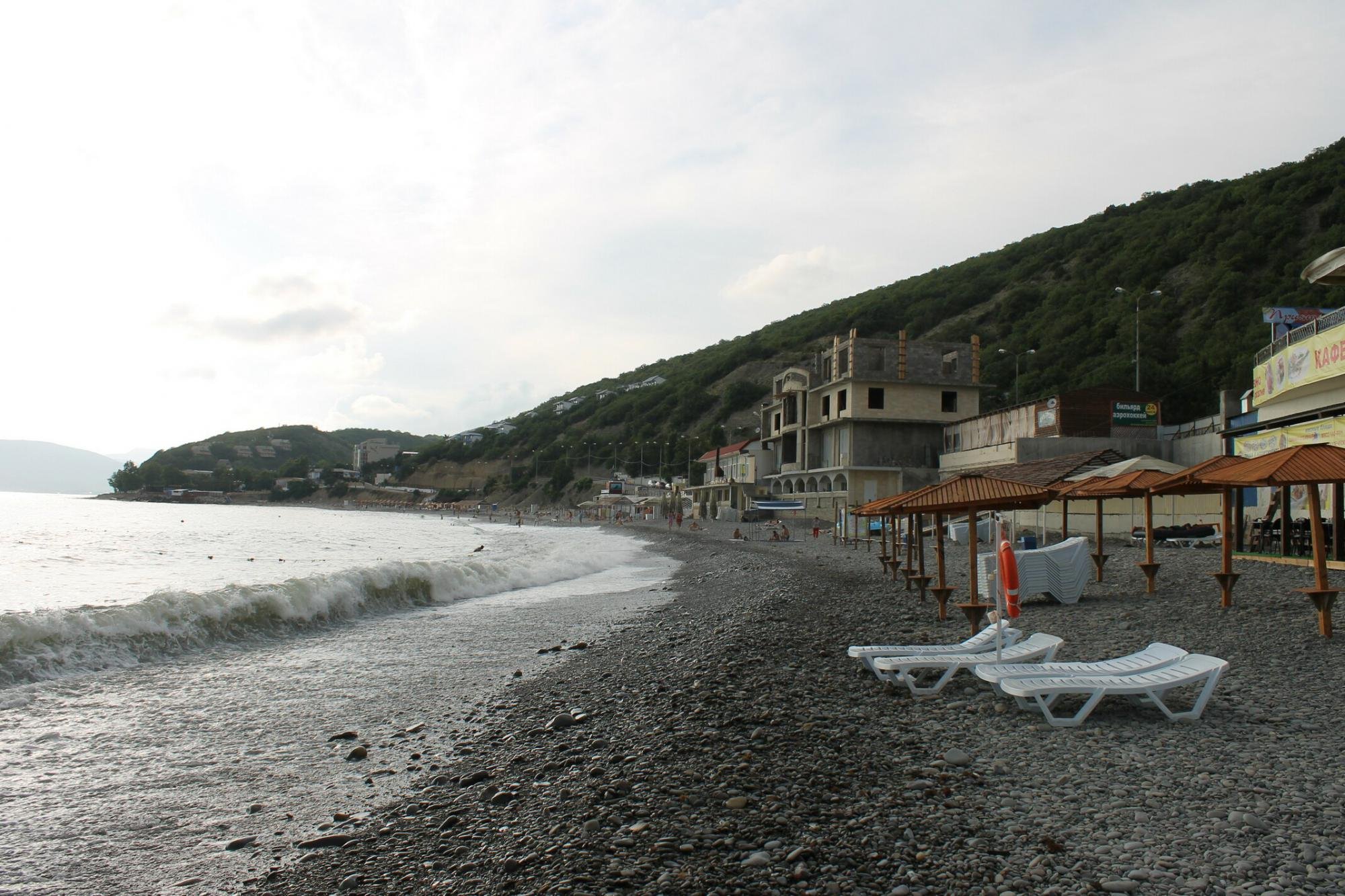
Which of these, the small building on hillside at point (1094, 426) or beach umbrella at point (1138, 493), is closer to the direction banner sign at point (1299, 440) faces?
the beach umbrella

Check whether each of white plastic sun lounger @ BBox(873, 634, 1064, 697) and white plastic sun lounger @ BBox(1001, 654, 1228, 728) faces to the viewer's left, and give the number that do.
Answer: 2

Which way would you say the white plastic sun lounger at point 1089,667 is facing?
to the viewer's left

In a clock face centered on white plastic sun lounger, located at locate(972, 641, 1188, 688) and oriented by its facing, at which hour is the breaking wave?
The breaking wave is roughly at 12 o'clock from the white plastic sun lounger.

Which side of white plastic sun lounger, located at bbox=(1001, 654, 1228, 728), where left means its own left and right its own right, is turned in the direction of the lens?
left

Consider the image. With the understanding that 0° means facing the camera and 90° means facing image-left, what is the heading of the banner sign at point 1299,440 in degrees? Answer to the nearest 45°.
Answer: approximately 45°

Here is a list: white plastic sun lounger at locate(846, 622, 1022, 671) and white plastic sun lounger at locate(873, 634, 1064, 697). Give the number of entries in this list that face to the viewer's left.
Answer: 2

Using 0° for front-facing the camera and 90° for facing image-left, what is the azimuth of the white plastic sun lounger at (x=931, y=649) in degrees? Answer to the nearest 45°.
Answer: approximately 90°

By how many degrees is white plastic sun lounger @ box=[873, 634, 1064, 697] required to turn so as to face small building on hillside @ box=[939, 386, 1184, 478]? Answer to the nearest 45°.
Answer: approximately 90° to its right

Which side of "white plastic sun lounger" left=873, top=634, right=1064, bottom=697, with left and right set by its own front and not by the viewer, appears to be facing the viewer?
left
